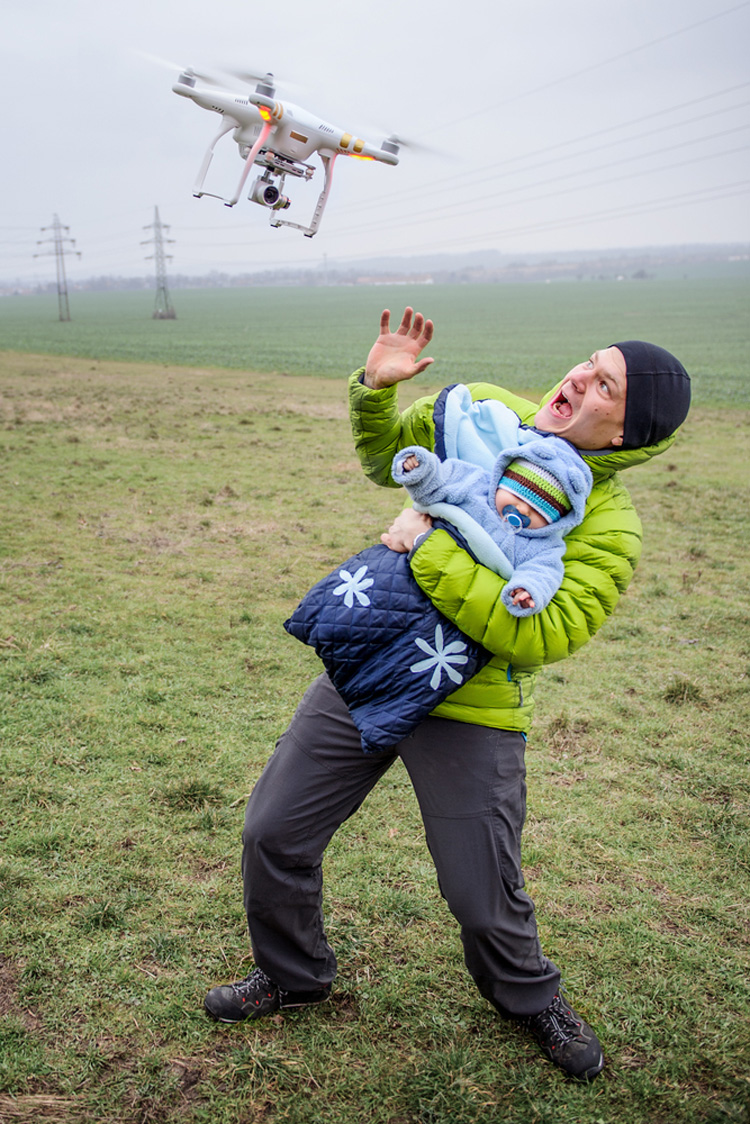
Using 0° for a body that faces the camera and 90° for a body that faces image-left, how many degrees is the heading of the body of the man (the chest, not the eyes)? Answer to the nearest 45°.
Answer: approximately 45°

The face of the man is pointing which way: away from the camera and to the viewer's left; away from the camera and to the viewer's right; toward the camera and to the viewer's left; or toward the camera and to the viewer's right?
toward the camera and to the viewer's left
